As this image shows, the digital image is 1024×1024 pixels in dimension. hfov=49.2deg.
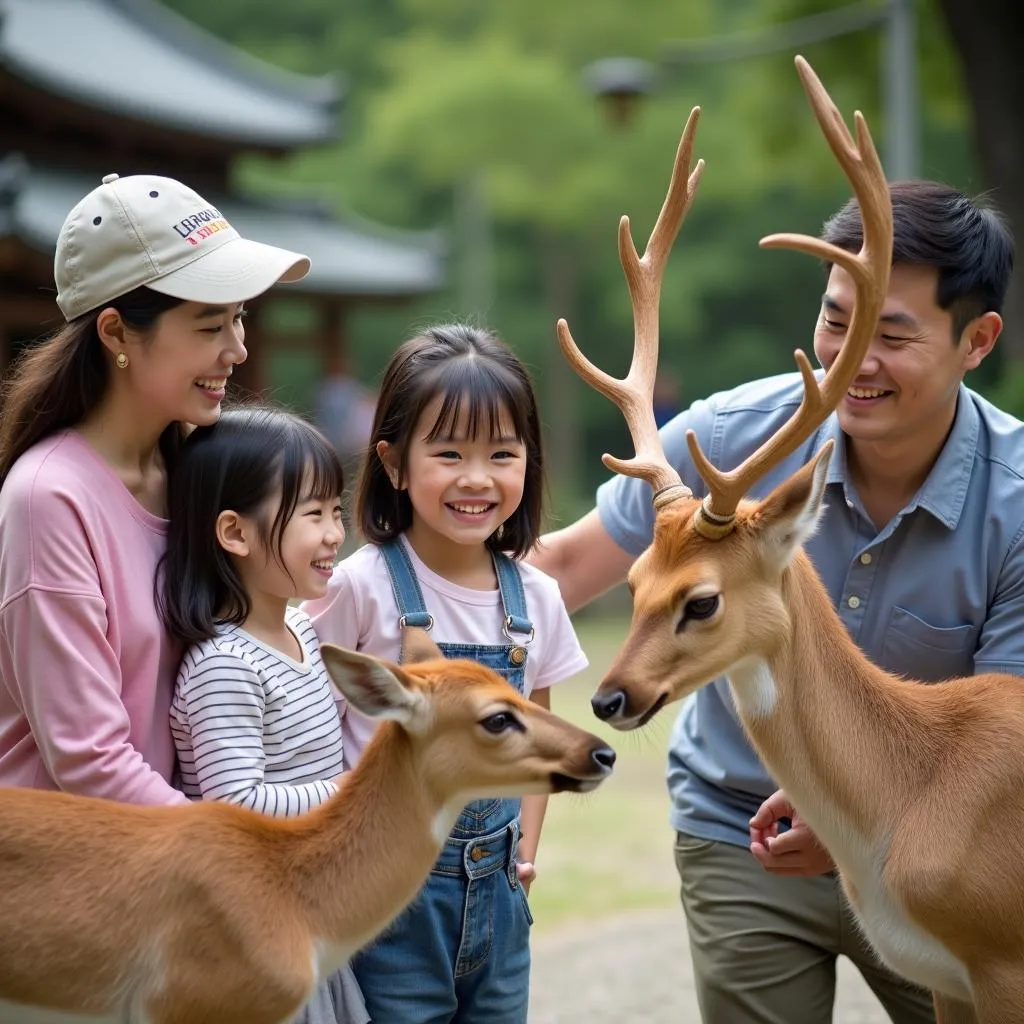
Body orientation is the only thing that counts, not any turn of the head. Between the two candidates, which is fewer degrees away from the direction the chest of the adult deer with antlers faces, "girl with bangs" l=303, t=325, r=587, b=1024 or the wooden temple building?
the girl with bangs

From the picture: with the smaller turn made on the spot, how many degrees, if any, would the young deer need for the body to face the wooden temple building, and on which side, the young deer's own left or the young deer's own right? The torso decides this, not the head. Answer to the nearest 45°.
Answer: approximately 90° to the young deer's own left

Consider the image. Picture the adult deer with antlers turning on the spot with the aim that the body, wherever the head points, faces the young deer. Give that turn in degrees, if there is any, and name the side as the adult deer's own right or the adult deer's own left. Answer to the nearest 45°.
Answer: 0° — it already faces it

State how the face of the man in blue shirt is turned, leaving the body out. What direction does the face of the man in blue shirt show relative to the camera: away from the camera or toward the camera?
toward the camera

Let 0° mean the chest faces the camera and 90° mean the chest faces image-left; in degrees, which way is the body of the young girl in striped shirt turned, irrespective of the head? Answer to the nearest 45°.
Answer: approximately 315°

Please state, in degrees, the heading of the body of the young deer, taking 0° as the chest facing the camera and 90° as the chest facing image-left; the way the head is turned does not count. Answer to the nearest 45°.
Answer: approximately 270°

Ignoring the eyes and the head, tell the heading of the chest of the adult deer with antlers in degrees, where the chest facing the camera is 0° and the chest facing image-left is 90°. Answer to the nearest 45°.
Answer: approximately 45°

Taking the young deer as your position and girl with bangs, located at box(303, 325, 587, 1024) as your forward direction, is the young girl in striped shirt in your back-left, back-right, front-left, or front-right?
front-left

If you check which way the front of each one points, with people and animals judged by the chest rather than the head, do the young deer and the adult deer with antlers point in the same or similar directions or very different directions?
very different directions

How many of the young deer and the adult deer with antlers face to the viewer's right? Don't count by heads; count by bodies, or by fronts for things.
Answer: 1
